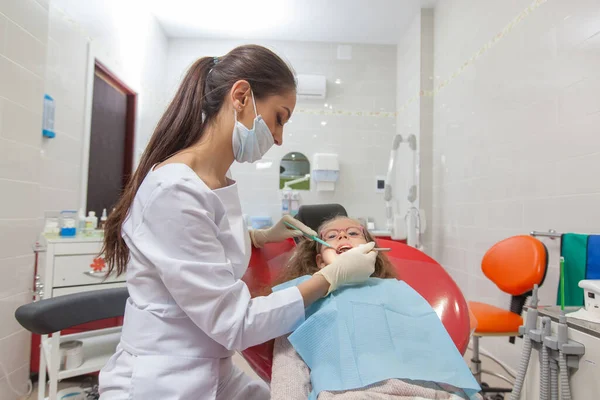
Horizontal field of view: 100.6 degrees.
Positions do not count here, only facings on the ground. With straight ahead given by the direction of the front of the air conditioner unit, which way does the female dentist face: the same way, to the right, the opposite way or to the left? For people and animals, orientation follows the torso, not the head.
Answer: to the left

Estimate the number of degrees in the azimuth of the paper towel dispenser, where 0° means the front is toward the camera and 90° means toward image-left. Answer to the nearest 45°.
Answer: approximately 0°

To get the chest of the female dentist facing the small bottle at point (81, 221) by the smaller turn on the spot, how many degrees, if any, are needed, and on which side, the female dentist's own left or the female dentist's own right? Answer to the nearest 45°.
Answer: approximately 135° to the female dentist's own left

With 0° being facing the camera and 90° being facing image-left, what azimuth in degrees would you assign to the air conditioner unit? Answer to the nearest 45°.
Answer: approximately 0°

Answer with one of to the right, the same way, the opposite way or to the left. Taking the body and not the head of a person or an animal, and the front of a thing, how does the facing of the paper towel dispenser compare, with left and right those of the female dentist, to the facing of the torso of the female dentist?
to the right

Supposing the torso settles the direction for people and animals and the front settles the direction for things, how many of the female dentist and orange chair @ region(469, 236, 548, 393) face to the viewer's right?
1

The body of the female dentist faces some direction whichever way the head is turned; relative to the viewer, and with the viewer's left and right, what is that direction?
facing to the right of the viewer

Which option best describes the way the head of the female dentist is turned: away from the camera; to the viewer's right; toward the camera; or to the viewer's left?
to the viewer's right

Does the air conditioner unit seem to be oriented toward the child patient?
yes

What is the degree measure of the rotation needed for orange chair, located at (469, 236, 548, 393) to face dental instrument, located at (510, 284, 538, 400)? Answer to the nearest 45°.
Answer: approximately 45° to its left

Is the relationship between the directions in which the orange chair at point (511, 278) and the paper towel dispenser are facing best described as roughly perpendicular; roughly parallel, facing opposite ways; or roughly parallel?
roughly perpendicular
